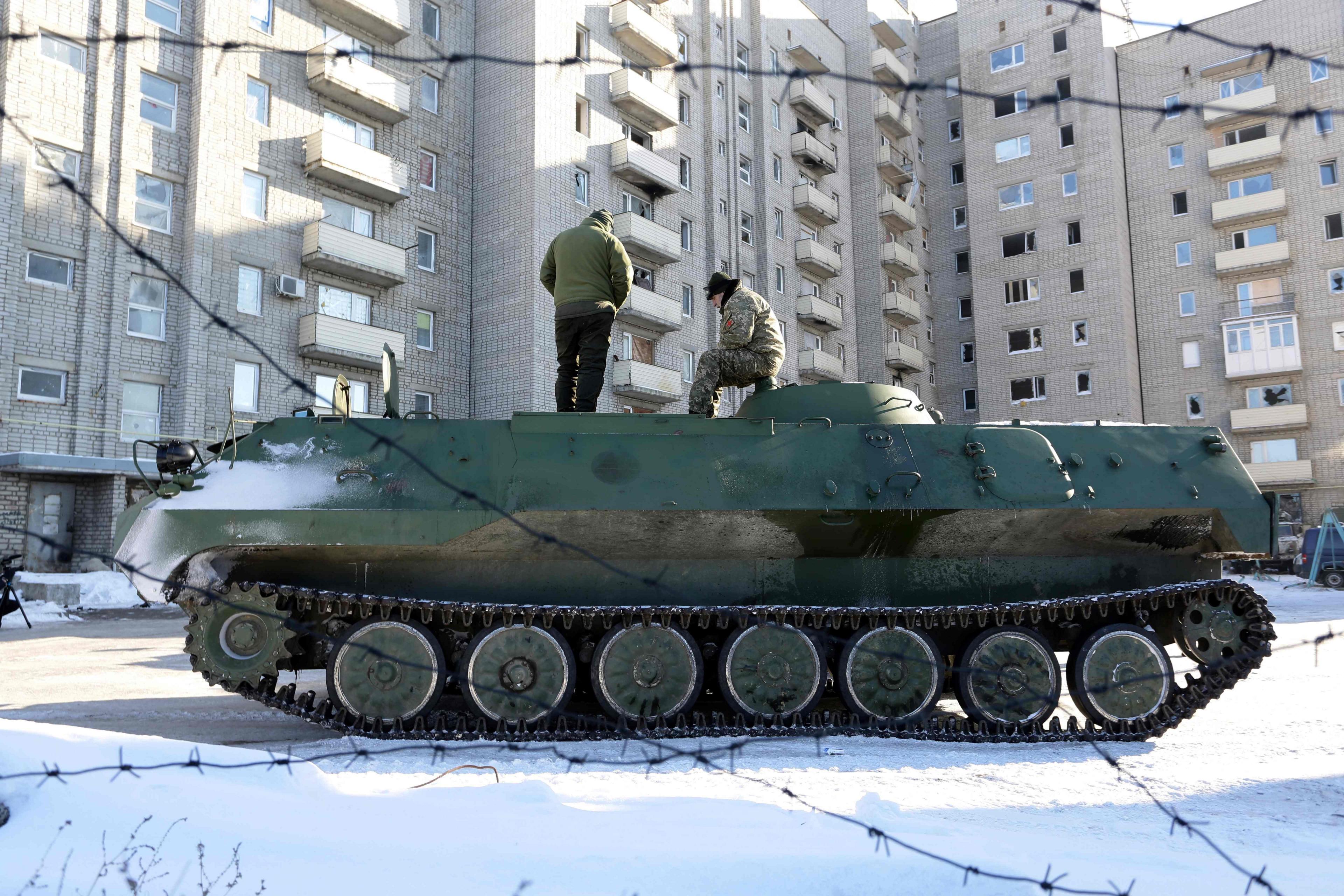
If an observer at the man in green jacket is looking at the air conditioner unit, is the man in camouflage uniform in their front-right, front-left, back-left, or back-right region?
back-right

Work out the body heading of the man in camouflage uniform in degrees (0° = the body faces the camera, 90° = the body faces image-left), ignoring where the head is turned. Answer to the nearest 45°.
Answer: approximately 90°

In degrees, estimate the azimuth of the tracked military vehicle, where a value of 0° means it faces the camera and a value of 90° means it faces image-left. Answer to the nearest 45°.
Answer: approximately 90°

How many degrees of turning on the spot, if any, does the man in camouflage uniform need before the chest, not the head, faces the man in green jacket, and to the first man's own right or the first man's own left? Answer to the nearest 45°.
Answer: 0° — they already face them

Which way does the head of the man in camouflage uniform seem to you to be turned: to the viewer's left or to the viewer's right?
to the viewer's left
